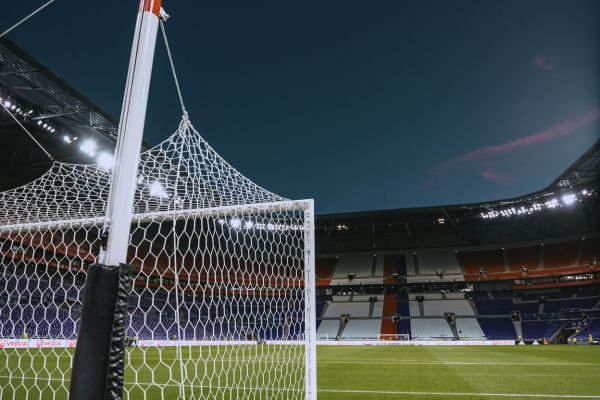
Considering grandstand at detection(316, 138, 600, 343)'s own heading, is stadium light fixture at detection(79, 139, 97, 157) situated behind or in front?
in front

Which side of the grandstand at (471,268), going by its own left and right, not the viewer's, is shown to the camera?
front
